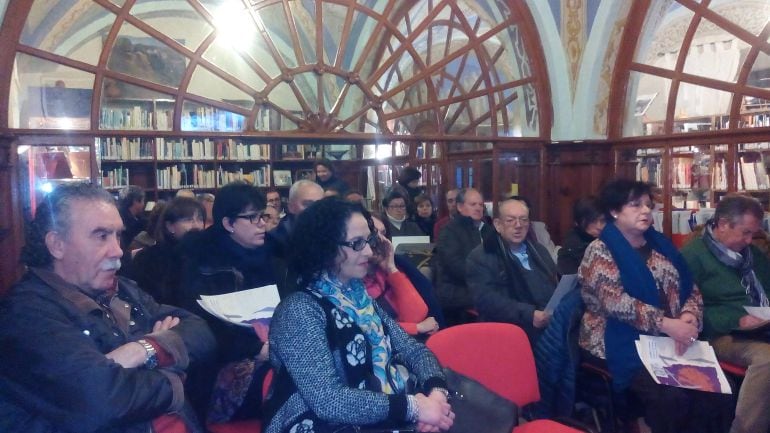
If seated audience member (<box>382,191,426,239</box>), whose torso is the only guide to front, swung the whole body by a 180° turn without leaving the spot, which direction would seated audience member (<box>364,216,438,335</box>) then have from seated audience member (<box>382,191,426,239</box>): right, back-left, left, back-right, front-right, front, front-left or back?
back-left

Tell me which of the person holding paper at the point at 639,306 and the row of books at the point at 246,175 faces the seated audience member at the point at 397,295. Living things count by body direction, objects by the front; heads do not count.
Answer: the row of books

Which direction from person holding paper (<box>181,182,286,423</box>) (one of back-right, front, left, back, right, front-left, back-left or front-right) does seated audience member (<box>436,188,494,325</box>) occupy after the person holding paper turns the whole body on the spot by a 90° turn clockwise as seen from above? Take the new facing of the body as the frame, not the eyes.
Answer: back

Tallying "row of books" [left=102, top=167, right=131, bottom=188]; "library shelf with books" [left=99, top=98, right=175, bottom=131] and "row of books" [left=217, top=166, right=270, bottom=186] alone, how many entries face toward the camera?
3

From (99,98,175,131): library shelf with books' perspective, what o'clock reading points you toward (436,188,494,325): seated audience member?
The seated audience member is roughly at 11 o'clock from the library shelf with books.

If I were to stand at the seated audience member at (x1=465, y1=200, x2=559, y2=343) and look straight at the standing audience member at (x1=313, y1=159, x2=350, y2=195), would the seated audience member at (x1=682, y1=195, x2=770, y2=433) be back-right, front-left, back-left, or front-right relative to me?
back-right

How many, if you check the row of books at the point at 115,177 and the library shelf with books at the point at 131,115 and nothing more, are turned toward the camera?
2
